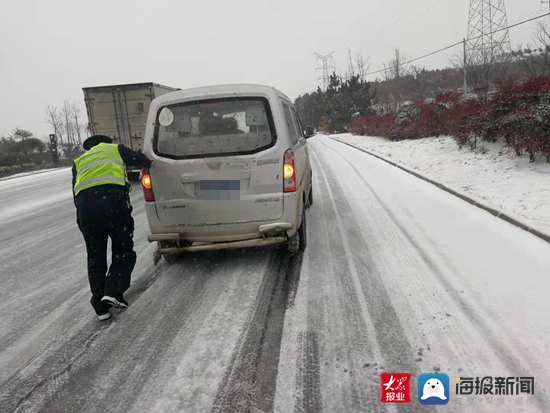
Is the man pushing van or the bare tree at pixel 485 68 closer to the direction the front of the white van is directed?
the bare tree

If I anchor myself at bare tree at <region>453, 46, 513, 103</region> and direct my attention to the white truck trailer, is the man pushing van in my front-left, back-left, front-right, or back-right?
front-left

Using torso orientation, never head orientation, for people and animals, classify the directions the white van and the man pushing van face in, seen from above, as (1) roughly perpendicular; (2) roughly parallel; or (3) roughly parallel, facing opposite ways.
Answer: roughly parallel

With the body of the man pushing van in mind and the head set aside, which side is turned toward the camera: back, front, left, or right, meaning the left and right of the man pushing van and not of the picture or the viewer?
back

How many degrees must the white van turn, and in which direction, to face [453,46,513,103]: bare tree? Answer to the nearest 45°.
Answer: approximately 45° to its right

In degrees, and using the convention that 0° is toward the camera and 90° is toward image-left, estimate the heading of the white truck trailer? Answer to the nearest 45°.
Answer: approximately 225°

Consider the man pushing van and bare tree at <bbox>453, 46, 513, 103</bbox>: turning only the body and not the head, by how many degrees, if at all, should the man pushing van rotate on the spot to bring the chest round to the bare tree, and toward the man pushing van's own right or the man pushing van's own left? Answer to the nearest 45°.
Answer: approximately 45° to the man pushing van's own right

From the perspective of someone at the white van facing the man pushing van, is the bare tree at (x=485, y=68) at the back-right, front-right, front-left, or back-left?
back-right

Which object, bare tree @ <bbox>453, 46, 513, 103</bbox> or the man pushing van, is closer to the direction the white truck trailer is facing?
the bare tree

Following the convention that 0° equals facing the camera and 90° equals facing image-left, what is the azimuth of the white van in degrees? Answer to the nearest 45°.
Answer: approximately 180°

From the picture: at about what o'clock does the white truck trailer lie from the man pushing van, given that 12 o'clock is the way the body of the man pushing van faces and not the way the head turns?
The white truck trailer is roughly at 12 o'clock from the man pushing van.

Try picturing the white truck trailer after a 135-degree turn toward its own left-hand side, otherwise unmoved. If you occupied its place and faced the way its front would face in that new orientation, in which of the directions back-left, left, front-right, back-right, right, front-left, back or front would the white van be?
left
